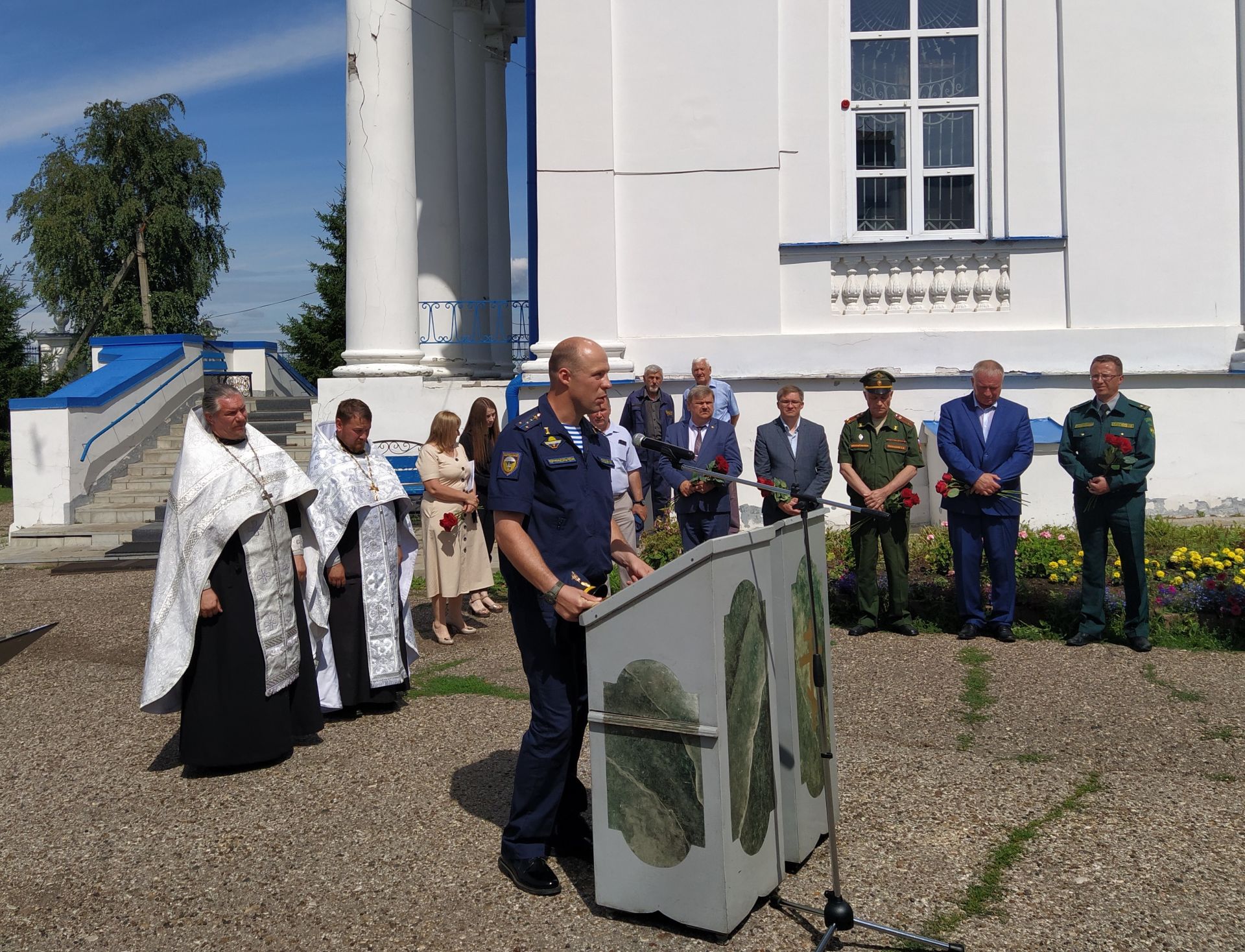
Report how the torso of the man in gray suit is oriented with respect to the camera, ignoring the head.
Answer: toward the camera

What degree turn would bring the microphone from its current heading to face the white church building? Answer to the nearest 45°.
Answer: approximately 90° to its right

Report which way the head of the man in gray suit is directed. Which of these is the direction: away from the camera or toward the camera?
toward the camera

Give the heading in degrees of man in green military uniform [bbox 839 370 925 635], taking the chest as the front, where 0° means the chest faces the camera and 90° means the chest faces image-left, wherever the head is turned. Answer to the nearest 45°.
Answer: approximately 0°

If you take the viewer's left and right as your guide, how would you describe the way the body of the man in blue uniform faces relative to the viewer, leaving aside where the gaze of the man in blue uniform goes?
facing the viewer and to the right of the viewer

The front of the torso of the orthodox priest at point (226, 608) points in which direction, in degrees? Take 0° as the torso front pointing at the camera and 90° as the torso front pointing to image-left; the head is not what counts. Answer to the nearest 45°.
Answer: approximately 315°

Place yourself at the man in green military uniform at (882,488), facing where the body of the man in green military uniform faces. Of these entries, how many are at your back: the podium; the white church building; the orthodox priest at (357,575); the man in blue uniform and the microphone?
1

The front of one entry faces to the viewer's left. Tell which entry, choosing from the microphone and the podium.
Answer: the microphone

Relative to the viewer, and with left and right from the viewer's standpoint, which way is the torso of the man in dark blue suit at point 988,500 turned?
facing the viewer

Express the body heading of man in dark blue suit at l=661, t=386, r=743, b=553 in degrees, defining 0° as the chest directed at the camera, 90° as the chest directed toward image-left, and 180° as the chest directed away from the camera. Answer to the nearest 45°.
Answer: approximately 0°

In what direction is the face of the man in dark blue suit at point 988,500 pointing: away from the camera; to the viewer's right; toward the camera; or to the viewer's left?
toward the camera

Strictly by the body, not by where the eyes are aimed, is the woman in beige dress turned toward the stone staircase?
no

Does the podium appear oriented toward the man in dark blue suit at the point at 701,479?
no

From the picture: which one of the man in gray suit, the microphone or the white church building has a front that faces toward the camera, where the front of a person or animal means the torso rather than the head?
the man in gray suit
